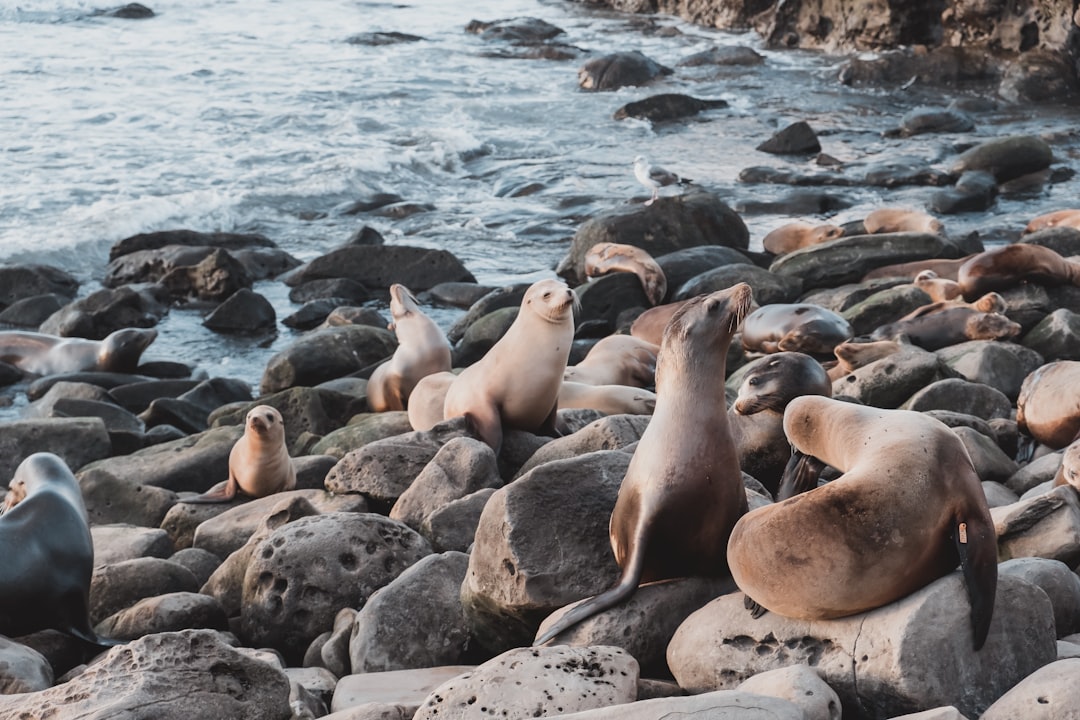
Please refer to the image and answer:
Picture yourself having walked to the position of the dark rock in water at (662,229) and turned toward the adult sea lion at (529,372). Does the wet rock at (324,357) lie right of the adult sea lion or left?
right

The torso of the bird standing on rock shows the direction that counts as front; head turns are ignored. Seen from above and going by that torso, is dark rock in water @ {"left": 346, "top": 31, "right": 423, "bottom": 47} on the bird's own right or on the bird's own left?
on the bird's own right

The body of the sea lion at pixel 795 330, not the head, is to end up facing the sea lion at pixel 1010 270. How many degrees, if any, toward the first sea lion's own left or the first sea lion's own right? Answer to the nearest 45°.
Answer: approximately 45° to the first sea lion's own left

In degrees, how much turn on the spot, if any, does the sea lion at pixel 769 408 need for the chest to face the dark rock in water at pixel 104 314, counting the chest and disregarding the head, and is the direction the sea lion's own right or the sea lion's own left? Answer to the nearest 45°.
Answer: approximately 45° to the sea lion's own right

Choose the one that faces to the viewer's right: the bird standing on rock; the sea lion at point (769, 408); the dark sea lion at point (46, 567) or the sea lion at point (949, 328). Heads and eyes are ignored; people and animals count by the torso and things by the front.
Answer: the sea lion at point (949, 328)

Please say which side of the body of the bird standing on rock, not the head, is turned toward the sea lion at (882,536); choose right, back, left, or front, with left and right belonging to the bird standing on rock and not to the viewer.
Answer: left

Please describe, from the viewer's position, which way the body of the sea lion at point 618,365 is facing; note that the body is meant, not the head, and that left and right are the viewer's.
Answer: facing to the left of the viewer

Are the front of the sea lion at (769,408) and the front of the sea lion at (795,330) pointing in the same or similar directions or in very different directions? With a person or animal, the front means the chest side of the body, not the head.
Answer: very different directions

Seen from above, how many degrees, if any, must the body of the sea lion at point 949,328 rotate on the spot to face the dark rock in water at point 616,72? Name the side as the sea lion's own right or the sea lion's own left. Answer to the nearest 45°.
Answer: approximately 135° to the sea lion's own left

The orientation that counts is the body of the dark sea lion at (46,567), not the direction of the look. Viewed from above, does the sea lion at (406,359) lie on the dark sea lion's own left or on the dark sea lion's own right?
on the dark sea lion's own right

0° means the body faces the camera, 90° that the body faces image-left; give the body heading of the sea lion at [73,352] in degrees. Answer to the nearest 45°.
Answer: approximately 270°

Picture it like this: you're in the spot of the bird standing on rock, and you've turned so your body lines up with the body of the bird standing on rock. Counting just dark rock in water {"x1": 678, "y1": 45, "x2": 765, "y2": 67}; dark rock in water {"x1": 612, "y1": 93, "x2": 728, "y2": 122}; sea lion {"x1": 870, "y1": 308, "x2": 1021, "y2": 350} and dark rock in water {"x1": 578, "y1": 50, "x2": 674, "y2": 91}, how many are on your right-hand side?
3

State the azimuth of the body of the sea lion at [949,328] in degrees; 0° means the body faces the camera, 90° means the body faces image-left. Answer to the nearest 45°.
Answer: approximately 270°

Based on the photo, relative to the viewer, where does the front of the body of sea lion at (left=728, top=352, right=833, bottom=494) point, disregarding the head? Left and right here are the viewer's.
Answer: facing to the left of the viewer
